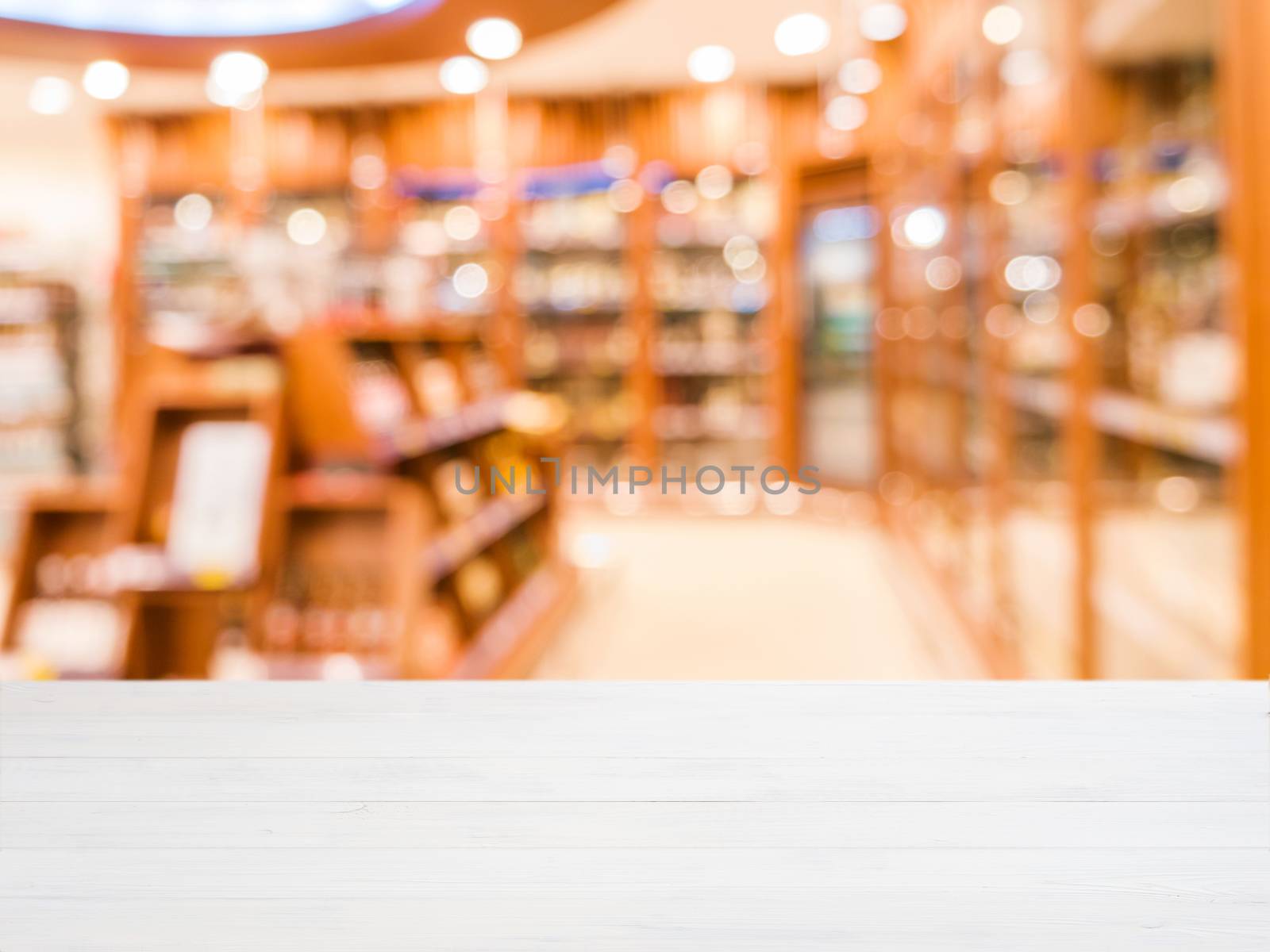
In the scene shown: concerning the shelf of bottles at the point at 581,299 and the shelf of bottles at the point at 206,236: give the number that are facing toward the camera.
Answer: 2

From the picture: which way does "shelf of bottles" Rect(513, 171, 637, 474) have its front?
toward the camera

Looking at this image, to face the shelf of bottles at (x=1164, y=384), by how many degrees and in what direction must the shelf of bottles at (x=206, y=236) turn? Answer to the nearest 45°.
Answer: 0° — it already faces it

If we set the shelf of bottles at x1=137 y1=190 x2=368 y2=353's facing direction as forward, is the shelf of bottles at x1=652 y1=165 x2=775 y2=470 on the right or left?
on its left

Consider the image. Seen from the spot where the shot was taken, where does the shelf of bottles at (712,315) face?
facing the viewer

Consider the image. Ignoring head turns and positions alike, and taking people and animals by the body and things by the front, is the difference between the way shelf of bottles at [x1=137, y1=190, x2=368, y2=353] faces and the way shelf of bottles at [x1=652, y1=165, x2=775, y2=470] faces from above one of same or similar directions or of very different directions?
same or similar directions

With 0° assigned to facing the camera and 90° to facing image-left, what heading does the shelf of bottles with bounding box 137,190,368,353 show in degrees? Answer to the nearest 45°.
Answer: approximately 0°

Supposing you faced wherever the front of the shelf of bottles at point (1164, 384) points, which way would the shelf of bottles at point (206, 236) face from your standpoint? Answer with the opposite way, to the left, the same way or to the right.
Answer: to the left

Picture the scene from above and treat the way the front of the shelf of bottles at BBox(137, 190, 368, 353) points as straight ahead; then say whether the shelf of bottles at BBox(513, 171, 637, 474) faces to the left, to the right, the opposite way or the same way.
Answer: the same way

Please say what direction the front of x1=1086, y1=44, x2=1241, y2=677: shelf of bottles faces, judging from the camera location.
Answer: facing the viewer and to the left of the viewer
